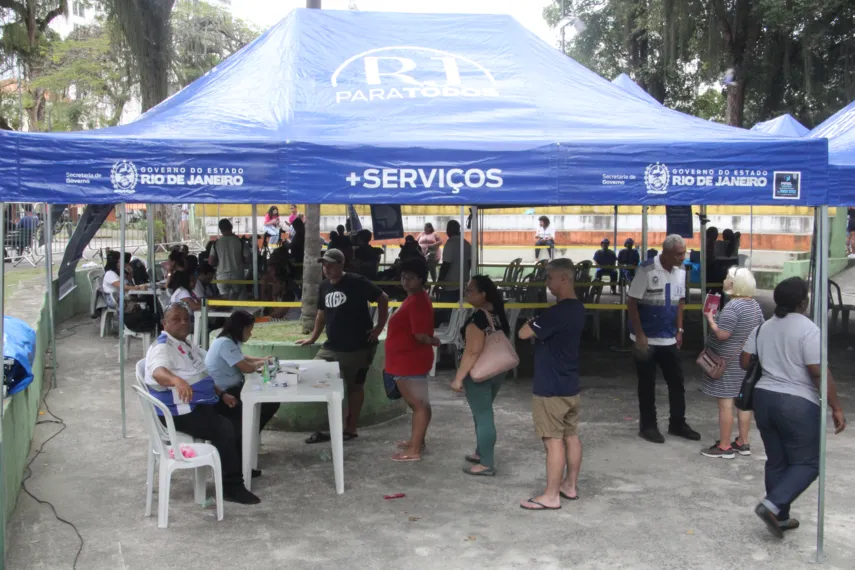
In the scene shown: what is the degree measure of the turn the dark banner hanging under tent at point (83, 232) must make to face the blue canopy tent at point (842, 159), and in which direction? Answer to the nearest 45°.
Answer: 0° — it already faces it

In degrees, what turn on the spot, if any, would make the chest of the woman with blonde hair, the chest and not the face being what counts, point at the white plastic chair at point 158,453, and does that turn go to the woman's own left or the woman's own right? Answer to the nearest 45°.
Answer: approximately 45° to the woman's own left

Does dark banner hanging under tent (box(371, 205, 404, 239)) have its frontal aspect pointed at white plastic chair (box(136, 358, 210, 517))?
yes

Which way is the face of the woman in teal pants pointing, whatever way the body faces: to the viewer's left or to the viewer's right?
to the viewer's left

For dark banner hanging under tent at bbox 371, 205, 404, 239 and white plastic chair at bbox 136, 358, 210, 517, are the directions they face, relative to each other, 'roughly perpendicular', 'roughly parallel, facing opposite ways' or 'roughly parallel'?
roughly perpendicular

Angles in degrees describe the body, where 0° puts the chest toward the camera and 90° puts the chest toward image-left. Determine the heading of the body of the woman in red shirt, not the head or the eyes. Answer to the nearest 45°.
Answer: approximately 90°

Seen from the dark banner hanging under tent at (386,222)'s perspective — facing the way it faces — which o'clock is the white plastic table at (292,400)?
The white plastic table is roughly at 12 o'clock from the dark banner hanging under tent.

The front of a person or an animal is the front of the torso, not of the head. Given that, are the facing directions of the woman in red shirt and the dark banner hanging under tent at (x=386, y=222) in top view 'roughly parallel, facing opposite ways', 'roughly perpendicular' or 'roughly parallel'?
roughly perpendicular

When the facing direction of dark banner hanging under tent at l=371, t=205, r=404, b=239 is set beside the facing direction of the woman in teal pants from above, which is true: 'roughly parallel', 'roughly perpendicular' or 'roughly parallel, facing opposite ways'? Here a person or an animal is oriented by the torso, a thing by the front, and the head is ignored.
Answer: roughly perpendicular
